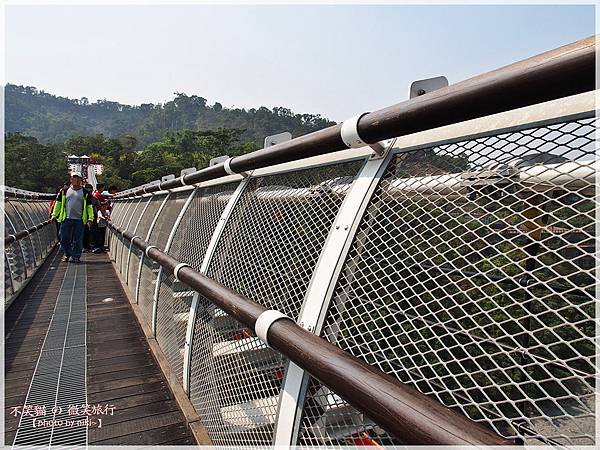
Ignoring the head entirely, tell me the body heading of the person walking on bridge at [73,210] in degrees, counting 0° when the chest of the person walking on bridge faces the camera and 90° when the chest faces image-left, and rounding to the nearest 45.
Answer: approximately 0°
